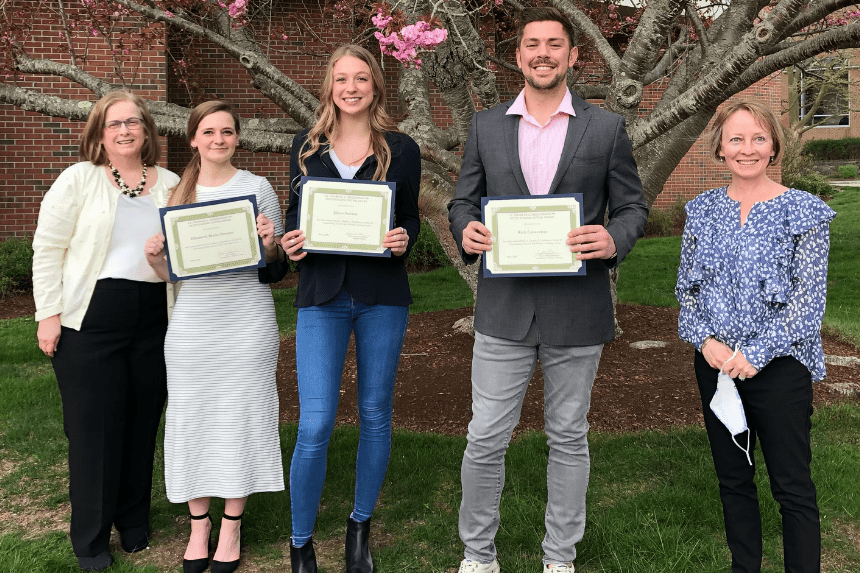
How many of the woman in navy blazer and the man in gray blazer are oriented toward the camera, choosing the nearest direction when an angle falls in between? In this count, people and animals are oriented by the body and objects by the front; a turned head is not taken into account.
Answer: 2

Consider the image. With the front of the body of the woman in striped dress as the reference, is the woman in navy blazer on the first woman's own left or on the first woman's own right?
on the first woman's own left

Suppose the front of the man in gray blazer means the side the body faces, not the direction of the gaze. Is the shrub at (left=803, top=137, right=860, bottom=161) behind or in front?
behind

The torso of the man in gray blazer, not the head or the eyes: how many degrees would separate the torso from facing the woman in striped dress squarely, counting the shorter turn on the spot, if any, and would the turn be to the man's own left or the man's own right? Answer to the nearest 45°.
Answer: approximately 90° to the man's own right

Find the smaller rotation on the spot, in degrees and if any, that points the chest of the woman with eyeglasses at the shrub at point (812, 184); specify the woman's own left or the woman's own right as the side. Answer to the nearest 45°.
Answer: approximately 90° to the woman's own left

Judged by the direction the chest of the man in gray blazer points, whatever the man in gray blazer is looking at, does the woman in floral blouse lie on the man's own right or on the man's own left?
on the man's own left

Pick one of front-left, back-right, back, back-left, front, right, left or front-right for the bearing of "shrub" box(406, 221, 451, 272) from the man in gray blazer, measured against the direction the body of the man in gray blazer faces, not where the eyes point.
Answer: back

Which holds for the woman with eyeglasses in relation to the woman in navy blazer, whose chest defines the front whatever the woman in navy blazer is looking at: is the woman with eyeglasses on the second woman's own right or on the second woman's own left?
on the second woman's own right

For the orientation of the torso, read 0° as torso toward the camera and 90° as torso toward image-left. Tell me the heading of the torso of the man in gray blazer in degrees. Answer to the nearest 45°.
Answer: approximately 0°

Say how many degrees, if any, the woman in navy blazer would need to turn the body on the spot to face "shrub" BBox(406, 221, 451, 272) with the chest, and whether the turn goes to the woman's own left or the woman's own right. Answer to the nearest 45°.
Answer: approximately 180°
